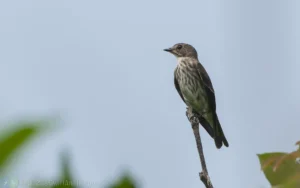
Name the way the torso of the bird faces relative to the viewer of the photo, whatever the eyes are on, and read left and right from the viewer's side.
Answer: facing the viewer and to the left of the viewer
